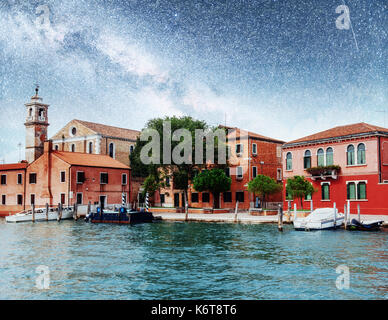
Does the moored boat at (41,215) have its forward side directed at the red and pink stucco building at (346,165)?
no

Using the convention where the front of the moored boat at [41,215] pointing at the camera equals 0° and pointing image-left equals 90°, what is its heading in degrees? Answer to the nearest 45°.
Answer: approximately 90°

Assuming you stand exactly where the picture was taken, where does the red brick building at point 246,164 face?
facing the viewer

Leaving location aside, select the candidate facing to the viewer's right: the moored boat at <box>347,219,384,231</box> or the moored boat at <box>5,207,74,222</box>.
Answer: the moored boat at <box>347,219,384,231</box>

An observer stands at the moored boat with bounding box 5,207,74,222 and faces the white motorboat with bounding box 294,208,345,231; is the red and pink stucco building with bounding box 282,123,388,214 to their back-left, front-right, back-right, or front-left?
front-left

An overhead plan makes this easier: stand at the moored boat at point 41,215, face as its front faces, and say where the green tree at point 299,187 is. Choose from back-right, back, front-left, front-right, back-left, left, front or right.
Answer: back-left

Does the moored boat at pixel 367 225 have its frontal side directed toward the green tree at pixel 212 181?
no

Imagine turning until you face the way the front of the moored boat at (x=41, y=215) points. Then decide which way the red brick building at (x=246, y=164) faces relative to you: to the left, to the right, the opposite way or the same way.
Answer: to the left

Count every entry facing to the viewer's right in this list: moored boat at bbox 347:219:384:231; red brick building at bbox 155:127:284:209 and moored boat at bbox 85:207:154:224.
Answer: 1

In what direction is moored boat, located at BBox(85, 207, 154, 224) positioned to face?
to the viewer's left

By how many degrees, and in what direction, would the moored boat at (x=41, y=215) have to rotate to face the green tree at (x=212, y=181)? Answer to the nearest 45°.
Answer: approximately 180°

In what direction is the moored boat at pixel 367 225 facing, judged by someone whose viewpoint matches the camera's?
facing to the right of the viewer

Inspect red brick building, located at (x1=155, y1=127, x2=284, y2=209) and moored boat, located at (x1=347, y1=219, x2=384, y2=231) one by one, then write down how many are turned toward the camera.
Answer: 1

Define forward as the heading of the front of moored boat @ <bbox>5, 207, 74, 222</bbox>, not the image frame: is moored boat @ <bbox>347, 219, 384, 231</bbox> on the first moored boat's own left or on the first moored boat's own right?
on the first moored boat's own left

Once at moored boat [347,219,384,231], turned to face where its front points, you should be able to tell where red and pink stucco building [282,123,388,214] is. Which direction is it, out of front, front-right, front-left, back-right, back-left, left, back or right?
left
